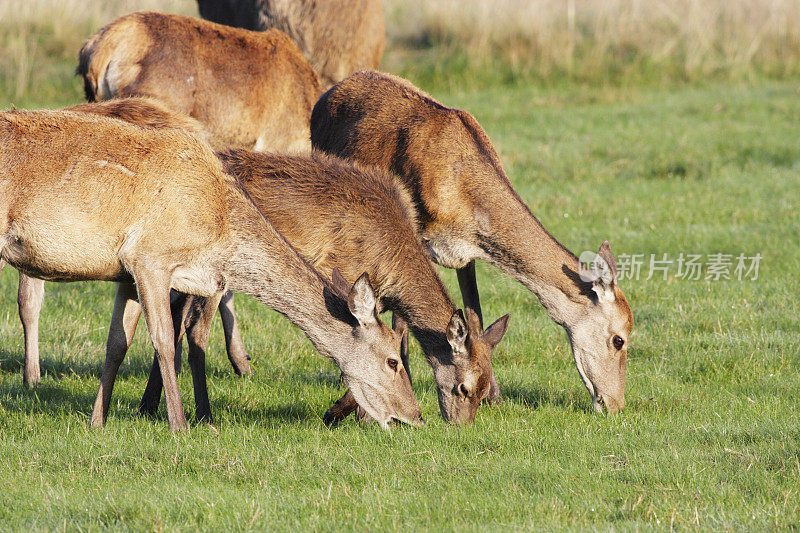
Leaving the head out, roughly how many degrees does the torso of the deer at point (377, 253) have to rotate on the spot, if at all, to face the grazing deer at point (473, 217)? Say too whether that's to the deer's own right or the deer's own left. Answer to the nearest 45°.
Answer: approximately 45° to the deer's own left

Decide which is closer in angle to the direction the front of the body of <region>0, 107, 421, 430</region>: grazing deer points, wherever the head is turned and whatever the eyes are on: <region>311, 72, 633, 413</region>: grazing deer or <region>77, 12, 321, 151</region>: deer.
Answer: the grazing deer

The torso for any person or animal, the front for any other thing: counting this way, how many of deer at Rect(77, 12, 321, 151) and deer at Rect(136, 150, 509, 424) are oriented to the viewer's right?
2

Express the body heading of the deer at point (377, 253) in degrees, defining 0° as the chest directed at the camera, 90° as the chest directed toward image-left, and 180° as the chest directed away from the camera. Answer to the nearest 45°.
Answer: approximately 270°

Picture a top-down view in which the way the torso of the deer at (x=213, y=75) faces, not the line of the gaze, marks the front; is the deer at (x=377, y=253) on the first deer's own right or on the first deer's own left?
on the first deer's own right

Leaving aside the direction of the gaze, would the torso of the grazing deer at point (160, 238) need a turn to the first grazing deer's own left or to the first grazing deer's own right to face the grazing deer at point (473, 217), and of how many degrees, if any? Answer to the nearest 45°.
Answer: approximately 45° to the first grazing deer's own left

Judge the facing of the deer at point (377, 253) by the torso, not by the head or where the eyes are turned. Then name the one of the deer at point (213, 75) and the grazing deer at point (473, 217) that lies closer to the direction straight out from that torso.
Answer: the grazing deer

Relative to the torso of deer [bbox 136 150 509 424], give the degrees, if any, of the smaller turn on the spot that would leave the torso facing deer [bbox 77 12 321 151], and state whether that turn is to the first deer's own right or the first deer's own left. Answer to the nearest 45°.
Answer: approximately 135° to the first deer's own left

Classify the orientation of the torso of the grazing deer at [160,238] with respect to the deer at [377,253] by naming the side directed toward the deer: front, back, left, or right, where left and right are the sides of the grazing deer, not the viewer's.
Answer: front

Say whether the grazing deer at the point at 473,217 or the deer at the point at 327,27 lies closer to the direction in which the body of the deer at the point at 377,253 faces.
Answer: the grazing deer

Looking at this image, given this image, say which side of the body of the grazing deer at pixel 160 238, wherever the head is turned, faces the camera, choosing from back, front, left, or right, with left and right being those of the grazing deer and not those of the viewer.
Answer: right

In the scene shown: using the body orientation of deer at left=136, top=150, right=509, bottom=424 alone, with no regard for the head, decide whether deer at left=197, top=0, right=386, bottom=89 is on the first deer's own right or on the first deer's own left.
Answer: on the first deer's own left

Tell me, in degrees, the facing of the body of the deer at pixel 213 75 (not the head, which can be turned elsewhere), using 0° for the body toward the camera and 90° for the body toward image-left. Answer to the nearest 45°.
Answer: approximately 270°

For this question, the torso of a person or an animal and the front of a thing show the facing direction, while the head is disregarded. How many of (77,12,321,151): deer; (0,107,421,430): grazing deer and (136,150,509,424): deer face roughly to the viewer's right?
3
